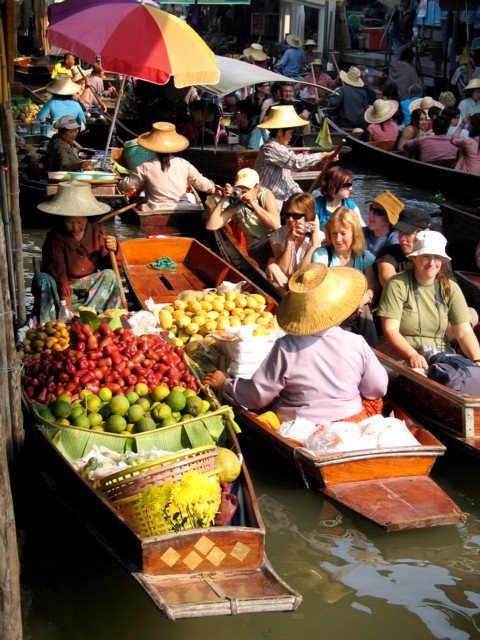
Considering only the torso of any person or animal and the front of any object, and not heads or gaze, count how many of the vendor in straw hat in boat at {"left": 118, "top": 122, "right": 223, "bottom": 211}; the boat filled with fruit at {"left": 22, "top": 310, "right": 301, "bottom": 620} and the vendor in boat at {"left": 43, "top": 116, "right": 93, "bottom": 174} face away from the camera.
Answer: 1

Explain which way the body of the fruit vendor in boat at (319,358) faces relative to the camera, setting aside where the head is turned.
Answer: away from the camera

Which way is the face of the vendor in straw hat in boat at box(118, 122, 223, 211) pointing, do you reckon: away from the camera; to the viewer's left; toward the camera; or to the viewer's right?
away from the camera

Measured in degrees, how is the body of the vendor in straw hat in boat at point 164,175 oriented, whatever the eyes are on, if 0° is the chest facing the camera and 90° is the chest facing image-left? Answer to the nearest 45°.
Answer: approximately 180°

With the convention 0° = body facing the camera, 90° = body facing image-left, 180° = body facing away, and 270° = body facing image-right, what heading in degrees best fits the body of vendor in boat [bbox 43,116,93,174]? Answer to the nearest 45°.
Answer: approximately 315°

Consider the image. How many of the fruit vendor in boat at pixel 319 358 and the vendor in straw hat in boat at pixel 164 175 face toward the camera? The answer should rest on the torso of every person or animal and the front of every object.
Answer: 0

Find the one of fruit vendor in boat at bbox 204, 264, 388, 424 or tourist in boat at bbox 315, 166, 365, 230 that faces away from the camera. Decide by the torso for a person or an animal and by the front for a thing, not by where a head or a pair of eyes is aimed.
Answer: the fruit vendor in boat

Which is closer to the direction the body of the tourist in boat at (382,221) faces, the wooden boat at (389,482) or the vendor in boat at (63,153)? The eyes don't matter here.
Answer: the wooden boat

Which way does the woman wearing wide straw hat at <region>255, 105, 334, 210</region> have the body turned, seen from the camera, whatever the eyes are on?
to the viewer's right

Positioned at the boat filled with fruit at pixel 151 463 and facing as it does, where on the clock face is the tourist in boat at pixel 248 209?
The tourist in boat is roughly at 8 o'clock from the boat filled with fruit.

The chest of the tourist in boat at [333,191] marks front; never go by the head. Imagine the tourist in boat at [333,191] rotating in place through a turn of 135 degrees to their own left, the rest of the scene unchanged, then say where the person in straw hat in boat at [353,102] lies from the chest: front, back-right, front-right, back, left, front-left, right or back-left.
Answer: front

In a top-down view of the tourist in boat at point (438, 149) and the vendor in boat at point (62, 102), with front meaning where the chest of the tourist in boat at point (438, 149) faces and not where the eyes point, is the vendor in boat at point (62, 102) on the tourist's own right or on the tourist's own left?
on the tourist's own left

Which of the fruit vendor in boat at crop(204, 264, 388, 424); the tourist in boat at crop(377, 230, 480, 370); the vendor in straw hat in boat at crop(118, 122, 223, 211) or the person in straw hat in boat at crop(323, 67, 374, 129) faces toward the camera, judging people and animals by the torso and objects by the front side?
the tourist in boat at crop(377, 230, 480, 370)

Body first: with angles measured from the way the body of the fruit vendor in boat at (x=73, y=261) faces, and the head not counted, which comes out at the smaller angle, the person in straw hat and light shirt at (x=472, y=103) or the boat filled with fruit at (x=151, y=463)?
the boat filled with fruit

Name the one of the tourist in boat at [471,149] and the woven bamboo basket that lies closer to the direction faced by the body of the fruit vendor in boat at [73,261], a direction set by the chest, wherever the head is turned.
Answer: the woven bamboo basket
